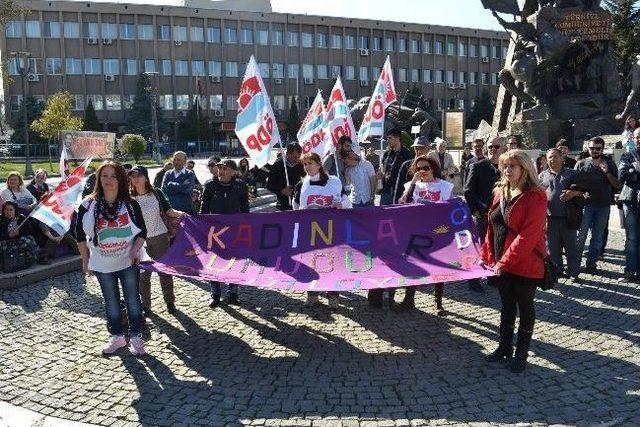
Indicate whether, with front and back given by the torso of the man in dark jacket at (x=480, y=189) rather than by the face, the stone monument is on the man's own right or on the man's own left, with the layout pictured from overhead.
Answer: on the man's own left

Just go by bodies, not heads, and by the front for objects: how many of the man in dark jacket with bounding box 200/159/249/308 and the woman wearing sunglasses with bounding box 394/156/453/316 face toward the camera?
2

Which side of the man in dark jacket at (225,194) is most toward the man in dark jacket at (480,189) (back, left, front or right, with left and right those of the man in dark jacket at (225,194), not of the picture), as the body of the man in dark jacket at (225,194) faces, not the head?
left

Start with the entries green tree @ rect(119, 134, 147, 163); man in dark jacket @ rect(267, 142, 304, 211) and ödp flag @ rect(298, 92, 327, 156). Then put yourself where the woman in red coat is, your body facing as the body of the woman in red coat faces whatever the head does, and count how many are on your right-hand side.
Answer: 3

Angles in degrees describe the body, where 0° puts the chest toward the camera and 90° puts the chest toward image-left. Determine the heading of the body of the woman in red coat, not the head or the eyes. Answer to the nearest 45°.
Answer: approximately 45°

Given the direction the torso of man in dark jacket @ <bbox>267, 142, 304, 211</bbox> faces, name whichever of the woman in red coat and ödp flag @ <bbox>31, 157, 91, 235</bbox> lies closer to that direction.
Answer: the woman in red coat

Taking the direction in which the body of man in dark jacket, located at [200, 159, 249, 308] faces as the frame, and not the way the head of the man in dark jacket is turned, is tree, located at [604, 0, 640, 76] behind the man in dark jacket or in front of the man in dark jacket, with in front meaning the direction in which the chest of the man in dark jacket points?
behind

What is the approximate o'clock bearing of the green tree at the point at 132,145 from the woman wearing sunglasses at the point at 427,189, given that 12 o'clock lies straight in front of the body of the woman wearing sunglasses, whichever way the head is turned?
The green tree is roughly at 5 o'clock from the woman wearing sunglasses.

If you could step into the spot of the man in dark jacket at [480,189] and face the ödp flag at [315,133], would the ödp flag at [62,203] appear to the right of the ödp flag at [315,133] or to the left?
left
